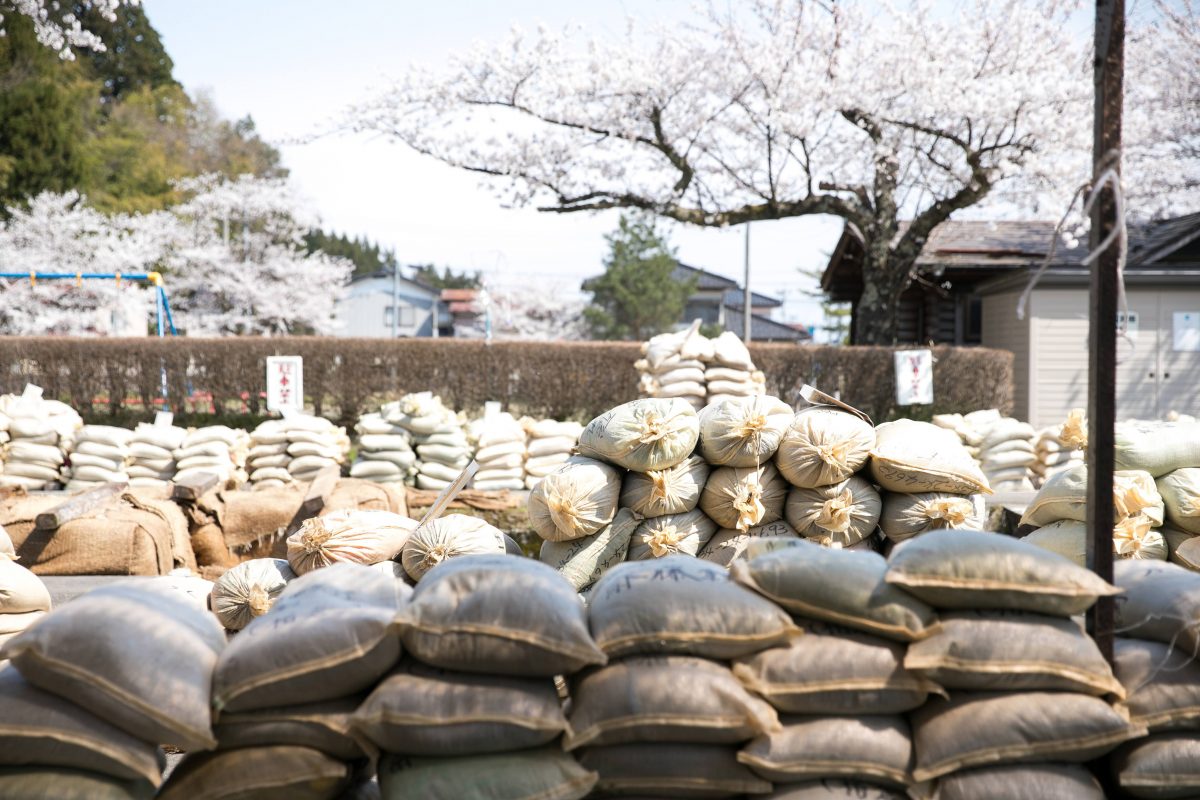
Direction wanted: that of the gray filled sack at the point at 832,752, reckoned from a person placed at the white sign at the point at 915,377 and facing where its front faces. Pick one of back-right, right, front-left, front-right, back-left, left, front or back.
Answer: front

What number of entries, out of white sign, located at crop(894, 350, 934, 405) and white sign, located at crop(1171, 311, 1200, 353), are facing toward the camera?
2

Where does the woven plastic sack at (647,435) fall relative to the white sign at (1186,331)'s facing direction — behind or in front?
in front

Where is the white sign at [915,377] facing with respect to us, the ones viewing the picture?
facing the viewer

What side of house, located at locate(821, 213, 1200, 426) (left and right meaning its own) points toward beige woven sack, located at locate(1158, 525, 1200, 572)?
front

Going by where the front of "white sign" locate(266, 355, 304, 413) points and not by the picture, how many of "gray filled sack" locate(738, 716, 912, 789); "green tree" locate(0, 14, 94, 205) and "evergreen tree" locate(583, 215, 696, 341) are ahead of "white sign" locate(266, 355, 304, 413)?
1

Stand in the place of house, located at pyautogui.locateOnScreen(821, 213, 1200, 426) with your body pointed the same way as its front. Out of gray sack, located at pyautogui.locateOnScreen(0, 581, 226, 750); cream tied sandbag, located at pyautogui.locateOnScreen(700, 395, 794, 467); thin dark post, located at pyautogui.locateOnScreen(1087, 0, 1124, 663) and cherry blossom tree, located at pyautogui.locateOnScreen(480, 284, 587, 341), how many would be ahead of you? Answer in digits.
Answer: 3

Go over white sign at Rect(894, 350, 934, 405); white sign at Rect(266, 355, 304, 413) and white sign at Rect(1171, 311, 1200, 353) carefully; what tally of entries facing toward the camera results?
3

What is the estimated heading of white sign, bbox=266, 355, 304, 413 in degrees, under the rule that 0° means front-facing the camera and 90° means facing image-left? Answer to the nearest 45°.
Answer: approximately 0°

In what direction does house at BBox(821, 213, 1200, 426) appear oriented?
toward the camera

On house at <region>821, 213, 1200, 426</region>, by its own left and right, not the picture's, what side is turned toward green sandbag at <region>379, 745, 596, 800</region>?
front

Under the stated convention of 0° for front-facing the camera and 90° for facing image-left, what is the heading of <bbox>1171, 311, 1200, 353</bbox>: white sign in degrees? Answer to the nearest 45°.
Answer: approximately 0°
